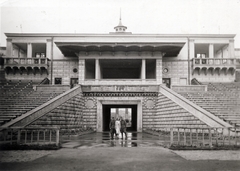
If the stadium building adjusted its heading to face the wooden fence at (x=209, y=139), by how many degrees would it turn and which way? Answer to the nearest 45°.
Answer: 0° — it already faces it

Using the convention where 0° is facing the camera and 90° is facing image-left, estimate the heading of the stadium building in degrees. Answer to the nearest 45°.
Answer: approximately 0°
